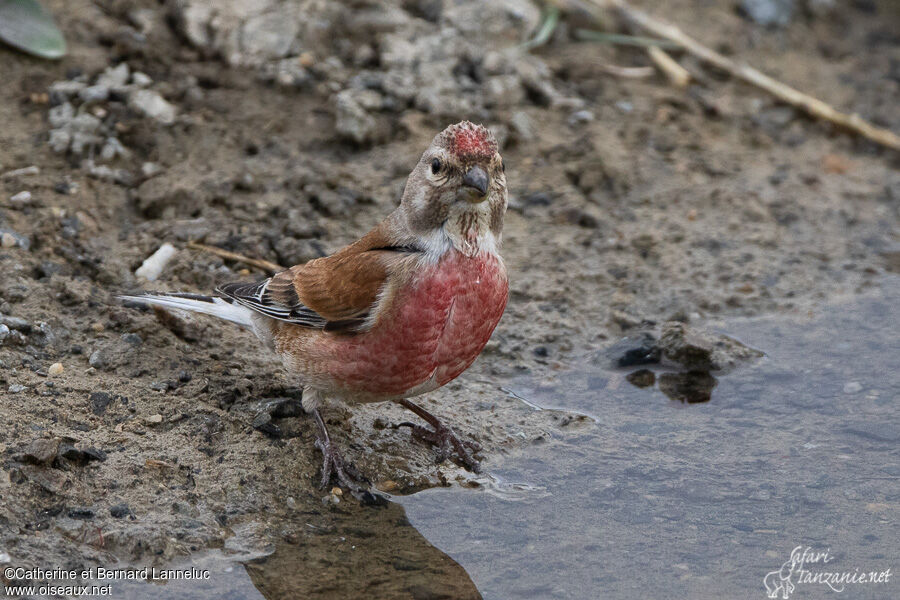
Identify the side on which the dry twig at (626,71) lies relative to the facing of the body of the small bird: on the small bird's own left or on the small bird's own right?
on the small bird's own left

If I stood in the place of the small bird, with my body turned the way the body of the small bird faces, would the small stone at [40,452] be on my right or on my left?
on my right

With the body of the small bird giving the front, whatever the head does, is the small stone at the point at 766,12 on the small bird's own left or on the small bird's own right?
on the small bird's own left

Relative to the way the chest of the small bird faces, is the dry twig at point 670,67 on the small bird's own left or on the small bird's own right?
on the small bird's own left

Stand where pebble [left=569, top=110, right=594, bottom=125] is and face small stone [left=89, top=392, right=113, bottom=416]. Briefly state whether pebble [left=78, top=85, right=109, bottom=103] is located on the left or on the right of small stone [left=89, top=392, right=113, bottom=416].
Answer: right

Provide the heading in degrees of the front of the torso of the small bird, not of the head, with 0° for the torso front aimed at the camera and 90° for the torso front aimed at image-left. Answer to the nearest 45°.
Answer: approximately 315°

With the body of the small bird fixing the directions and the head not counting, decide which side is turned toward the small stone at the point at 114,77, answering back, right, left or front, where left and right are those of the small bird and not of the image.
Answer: back

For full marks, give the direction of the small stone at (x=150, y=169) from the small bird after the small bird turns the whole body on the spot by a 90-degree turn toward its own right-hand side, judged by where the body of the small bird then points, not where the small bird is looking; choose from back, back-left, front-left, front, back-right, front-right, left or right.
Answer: right

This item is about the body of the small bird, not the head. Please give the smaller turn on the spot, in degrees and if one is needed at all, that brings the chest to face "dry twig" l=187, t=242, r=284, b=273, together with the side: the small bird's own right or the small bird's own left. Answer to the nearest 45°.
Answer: approximately 180°
